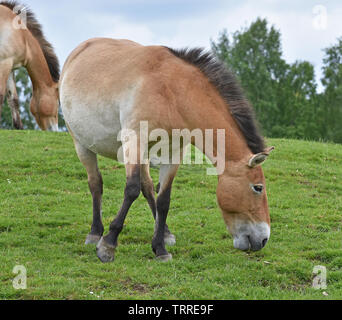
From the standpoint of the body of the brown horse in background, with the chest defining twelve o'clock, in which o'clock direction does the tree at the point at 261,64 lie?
The tree is roughly at 10 o'clock from the brown horse in background.

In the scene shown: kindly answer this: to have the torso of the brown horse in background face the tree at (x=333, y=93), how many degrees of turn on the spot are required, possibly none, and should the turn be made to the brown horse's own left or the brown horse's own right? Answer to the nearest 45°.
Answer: approximately 45° to the brown horse's own left

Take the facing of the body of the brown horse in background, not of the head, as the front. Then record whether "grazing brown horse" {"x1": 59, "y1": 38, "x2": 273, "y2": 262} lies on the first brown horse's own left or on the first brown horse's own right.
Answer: on the first brown horse's own right

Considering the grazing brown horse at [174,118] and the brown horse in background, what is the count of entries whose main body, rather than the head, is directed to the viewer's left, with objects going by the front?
0

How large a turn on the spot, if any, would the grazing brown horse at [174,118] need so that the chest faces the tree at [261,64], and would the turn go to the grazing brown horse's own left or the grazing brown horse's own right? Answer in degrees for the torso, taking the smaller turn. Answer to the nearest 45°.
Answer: approximately 135° to the grazing brown horse's own left

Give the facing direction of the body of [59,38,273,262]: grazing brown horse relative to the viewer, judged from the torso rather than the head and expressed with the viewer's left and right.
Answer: facing the viewer and to the right of the viewer

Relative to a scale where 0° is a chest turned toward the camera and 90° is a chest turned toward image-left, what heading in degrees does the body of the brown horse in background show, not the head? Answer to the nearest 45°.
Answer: approximately 270°

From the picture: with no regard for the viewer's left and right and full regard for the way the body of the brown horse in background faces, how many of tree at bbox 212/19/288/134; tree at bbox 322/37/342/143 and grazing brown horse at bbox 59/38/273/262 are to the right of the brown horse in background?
1

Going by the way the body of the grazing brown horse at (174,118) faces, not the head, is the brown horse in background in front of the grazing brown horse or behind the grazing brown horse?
behind

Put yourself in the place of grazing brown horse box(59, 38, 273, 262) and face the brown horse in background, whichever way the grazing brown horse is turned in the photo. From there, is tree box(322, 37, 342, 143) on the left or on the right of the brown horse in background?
right
